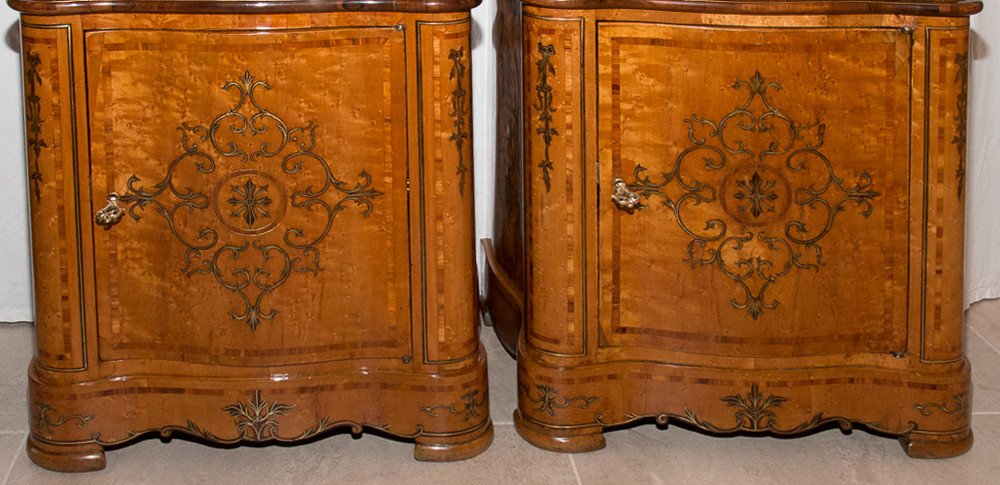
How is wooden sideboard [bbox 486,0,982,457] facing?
toward the camera

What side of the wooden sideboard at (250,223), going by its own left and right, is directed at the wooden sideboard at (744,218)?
left

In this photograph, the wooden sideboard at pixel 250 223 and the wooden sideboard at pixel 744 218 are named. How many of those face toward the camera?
2

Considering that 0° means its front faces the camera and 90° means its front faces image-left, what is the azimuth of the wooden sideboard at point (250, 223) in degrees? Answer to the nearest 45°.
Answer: approximately 0°

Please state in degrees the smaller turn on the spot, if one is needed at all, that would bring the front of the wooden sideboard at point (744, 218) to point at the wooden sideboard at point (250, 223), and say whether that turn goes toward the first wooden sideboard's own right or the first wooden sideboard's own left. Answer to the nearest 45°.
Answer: approximately 90° to the first wooden sideboard's own right
